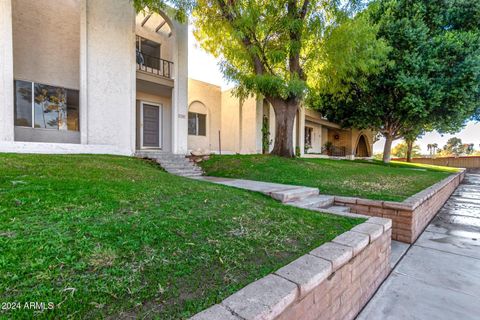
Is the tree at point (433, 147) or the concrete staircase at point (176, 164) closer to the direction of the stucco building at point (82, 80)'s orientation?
the concrete staircase

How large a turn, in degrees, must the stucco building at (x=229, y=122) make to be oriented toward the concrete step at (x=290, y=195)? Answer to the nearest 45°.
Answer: approximately 45° to its right

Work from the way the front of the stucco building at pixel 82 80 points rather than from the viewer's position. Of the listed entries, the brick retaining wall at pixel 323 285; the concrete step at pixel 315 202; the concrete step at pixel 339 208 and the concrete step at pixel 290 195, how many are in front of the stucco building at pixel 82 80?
4

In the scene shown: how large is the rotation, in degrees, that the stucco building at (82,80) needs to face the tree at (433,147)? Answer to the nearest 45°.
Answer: approximately 90° to its left

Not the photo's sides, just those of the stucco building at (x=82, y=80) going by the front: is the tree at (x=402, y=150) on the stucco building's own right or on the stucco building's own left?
on the stucco building's own left

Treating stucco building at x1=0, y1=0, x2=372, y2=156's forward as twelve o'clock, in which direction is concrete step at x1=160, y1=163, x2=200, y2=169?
The concrete step is roughly at 11 o'clock from the stucco building.

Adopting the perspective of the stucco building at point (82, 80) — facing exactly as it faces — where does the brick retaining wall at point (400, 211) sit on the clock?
The brick retaining wall is roughly at 12 o'clock from the stucco building.

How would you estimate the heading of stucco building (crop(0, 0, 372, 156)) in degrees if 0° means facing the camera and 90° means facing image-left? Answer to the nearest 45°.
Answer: approximately 315°

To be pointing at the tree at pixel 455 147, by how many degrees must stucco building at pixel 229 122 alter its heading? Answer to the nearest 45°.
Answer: approximately 90° to its left
